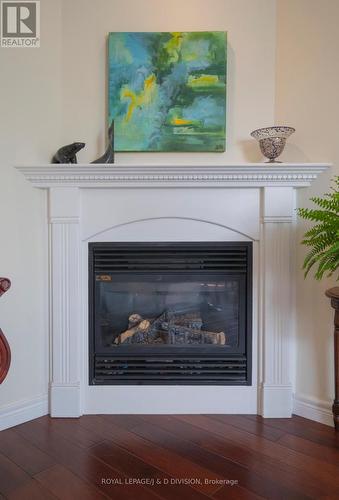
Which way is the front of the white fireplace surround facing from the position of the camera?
facing the viewer

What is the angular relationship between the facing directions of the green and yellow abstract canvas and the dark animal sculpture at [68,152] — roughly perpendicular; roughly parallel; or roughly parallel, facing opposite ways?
roughly perpendicular

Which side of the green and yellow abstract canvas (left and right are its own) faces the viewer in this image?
front

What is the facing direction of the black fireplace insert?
toward the camera
